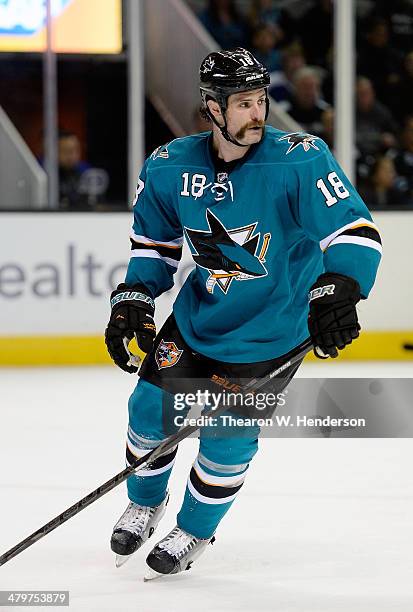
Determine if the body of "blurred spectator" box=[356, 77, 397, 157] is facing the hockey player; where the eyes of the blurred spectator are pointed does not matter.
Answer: yes

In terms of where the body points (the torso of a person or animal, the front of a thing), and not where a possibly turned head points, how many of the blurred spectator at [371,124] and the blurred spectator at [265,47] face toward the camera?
2

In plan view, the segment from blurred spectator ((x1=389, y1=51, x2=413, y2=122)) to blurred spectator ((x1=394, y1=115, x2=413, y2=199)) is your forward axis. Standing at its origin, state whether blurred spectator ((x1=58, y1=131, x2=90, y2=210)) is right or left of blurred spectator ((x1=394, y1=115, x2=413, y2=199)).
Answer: right

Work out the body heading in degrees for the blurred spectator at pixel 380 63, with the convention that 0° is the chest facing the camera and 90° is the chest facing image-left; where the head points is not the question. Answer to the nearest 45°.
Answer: approximately 0°

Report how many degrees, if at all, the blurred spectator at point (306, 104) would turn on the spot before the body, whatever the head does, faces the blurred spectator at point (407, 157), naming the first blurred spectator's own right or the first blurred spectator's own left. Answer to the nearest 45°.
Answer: approximately 90° to the first blurred spectator's own left

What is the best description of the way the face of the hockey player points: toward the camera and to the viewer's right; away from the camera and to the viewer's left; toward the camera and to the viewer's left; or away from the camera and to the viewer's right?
toward the camera and to the viewer's right
